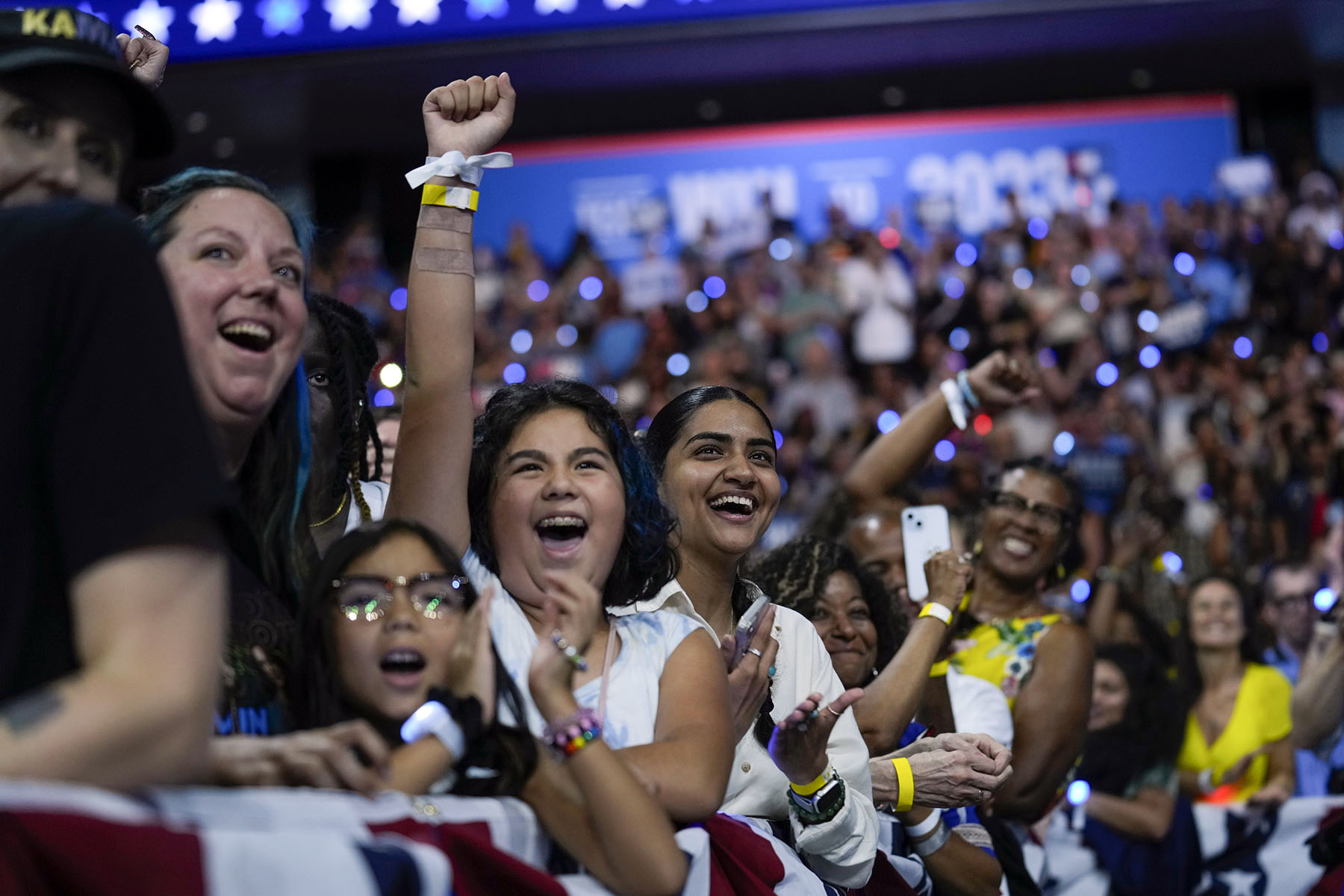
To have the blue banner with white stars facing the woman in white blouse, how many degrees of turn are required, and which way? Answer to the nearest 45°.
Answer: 0° — it already faces them

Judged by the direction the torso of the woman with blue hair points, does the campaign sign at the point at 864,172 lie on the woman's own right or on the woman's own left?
on the woman's own left

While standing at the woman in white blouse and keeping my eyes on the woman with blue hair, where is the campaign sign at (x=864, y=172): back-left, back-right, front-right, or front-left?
back-right

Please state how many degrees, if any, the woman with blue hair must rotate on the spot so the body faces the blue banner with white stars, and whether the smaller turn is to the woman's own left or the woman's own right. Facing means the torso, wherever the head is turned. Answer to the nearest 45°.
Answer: approximately 135° to the woman's own left

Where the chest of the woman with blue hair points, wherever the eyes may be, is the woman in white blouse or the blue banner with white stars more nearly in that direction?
the woman in white blouse

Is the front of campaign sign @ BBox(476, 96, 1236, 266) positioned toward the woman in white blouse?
yes

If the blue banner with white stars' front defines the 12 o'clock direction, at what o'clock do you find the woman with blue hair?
The woman with blue hair is roughly at 12 o'clock from the blue banner with white stars.

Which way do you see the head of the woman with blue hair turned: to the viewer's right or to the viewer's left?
to the viewer's right

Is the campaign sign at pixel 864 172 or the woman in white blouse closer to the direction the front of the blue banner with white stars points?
the woman in white blouse

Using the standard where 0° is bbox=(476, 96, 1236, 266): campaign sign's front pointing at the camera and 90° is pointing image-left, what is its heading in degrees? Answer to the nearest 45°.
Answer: approximately 0°

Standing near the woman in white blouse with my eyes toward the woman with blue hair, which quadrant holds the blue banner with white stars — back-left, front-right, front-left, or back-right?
back-right
